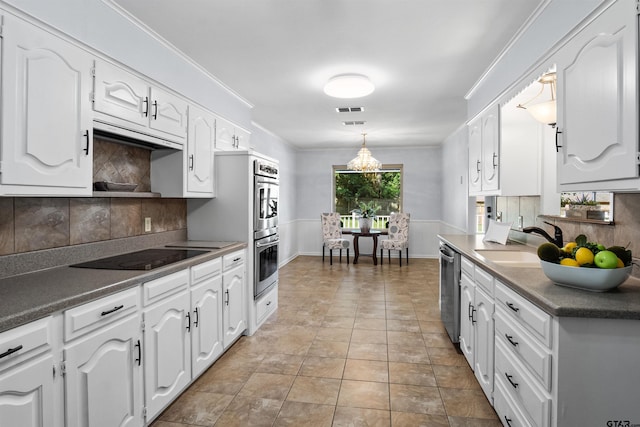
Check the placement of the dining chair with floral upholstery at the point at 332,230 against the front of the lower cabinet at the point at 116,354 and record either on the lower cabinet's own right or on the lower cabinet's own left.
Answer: on the lower cabinet's own left

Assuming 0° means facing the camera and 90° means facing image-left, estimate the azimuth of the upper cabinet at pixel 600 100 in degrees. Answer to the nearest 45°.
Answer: approximately 45°

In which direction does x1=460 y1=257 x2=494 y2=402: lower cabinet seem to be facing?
to the viewer's left

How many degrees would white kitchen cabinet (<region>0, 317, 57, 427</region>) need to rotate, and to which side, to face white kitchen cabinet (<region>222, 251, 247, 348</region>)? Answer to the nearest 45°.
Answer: approximately 90° to its left

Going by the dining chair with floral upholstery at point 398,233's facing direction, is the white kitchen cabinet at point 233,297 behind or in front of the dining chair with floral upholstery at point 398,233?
in front

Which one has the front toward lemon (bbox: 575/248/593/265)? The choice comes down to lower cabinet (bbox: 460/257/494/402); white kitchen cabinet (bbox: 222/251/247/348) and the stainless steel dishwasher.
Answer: the white kitchen cabinet

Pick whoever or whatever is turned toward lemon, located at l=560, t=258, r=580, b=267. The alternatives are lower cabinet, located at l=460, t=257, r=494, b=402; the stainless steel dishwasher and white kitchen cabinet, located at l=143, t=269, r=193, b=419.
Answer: the white kitchen cabinet

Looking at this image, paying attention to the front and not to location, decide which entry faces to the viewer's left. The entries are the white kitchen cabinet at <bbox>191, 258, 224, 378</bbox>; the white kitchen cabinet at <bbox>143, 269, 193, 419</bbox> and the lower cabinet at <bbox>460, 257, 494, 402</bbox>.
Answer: the lower cabinet

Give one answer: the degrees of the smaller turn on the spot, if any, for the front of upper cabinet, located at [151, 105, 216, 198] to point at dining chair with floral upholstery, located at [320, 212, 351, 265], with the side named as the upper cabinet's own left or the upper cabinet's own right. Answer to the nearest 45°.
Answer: approximately 90° to the upper cabinet's own left

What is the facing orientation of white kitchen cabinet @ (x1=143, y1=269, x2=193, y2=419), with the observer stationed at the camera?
facing the viewer and to the right of the viewer
